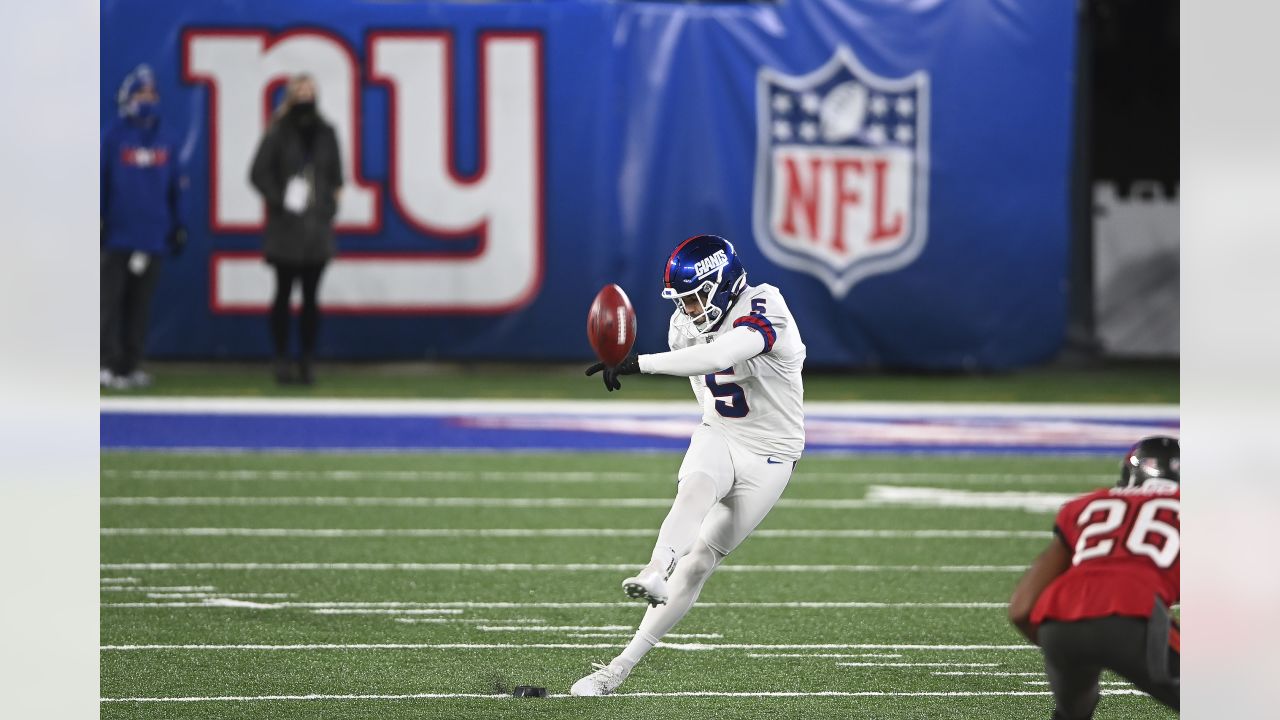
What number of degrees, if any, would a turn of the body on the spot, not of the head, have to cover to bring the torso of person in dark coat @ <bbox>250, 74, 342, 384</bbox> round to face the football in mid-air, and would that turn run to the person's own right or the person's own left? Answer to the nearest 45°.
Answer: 0° — they already face it

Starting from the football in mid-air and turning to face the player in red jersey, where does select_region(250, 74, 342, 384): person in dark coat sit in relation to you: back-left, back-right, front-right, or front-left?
back-left

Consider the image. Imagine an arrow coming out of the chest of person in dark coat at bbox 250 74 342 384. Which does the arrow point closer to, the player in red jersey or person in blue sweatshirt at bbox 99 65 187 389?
the player in red jersey

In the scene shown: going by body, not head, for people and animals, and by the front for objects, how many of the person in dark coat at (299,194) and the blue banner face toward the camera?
2

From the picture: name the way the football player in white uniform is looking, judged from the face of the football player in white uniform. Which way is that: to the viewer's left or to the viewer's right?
to the viewer's left

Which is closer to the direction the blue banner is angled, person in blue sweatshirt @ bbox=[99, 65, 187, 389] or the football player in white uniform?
the football player in white uniform
